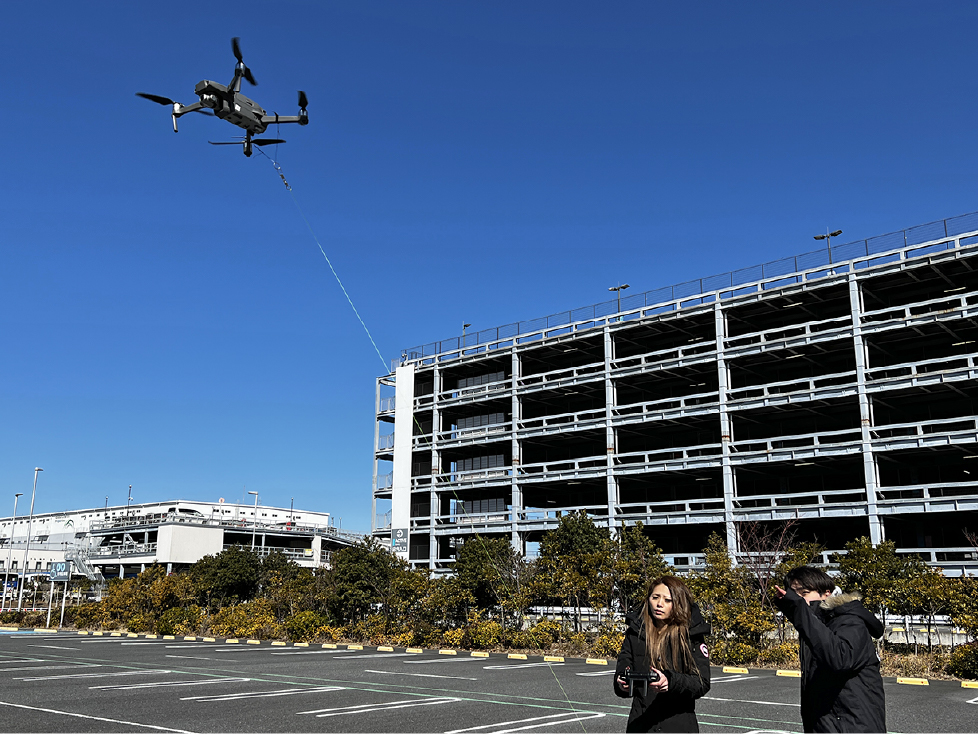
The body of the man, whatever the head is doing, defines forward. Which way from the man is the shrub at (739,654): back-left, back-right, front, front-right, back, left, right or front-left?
right

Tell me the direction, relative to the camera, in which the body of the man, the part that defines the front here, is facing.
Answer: to the viewer's left

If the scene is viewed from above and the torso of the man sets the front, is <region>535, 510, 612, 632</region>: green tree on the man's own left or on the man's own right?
on the man's own right

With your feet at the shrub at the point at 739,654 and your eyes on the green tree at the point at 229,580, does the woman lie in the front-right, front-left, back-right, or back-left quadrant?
back-left

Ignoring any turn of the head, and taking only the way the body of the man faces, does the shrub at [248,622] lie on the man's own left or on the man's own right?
on the man's own right

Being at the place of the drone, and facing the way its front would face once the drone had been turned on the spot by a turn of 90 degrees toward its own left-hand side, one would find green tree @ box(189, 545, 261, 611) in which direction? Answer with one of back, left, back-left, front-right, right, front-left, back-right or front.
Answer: back-left

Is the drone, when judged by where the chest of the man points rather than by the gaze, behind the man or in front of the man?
in front

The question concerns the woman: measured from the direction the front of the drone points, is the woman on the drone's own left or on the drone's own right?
on the drone's own left

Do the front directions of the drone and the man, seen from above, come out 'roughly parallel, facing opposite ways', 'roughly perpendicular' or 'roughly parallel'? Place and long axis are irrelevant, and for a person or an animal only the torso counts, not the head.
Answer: roughly perpendicular

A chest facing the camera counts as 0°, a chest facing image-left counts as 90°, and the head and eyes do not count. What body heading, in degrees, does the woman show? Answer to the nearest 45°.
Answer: approximately 45°
